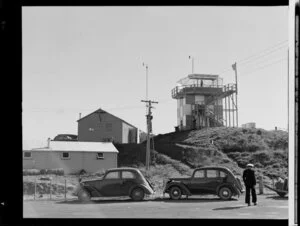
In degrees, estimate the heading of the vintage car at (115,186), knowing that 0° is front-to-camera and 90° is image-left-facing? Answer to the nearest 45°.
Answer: approximately 90°

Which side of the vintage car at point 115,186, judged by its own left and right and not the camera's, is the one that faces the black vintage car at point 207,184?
back
